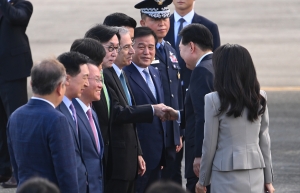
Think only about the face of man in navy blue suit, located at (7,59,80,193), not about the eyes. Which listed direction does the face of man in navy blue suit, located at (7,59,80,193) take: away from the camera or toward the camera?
away from the camera

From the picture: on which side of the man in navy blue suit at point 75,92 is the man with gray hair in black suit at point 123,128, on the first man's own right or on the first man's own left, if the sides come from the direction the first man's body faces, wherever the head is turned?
on the first man's own left

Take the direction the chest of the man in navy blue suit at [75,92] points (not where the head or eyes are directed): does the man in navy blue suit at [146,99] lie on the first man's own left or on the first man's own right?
on the first man's own left

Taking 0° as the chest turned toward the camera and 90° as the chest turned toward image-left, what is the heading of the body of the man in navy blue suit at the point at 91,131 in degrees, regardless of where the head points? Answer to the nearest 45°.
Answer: approximately 315°

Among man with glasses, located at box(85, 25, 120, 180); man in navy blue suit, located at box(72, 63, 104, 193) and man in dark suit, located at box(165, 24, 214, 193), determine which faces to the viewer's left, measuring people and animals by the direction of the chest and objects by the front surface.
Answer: the man in dark suit

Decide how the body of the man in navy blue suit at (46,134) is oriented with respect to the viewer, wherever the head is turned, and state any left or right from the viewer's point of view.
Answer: facing away from the viewer and to the right of the viewer
